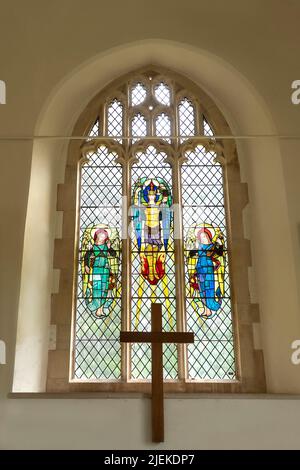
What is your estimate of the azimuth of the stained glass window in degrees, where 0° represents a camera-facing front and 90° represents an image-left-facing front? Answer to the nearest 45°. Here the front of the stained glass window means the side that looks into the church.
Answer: approximately 0°
